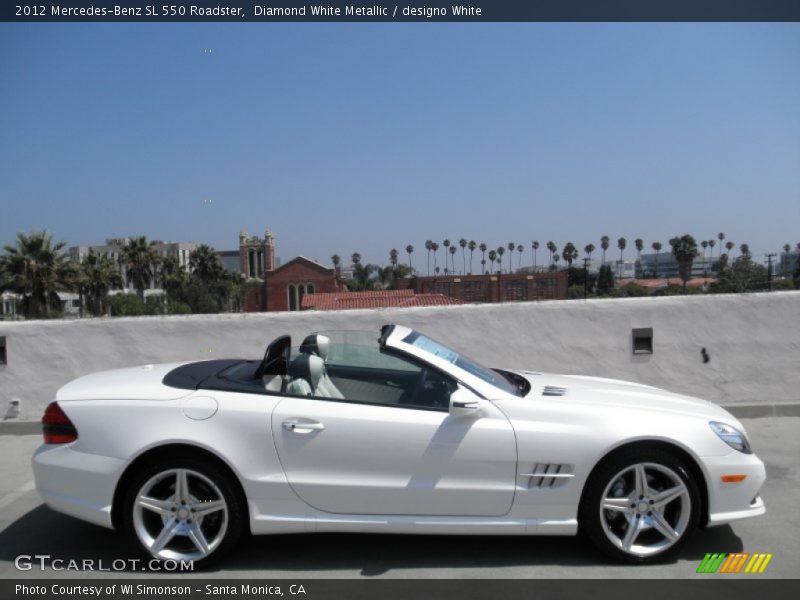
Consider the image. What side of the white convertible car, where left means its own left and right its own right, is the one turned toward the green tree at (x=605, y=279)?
left

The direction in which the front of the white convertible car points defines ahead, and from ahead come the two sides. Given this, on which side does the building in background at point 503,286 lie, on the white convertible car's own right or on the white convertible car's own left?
on the white convertible car's own left

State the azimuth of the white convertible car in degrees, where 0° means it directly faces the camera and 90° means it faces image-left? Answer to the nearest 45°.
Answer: approximately 270°
